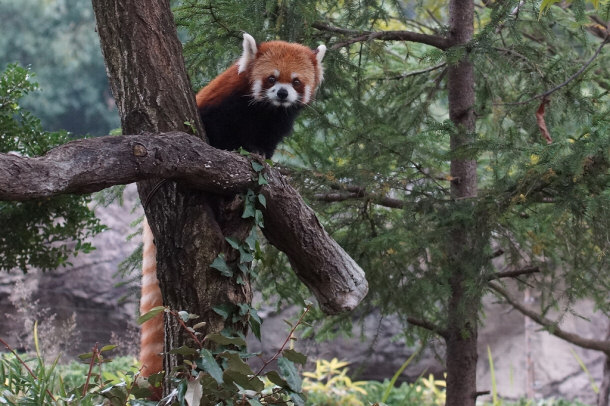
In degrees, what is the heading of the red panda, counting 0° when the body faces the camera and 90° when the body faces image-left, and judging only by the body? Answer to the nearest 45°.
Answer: approximately 315°

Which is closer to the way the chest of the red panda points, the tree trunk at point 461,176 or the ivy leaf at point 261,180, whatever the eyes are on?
the ivy leaf
